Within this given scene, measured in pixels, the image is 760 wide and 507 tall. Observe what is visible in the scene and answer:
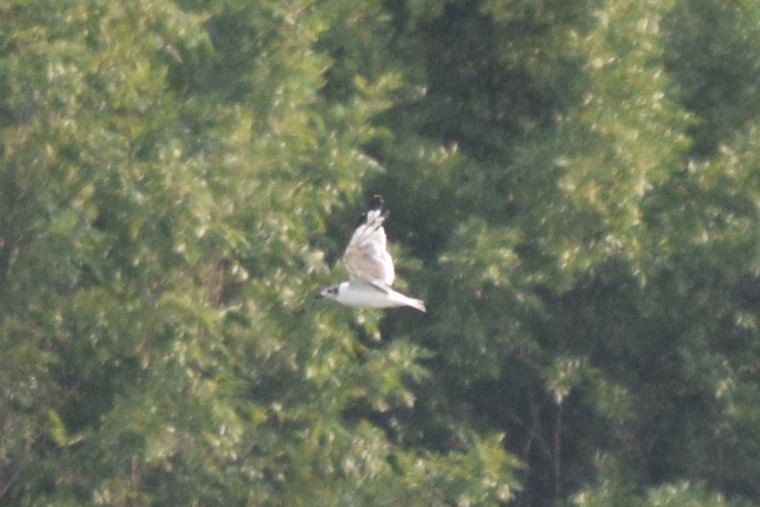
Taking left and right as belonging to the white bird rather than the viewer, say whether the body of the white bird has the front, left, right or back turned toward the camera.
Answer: left
